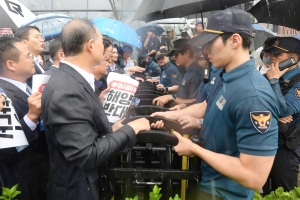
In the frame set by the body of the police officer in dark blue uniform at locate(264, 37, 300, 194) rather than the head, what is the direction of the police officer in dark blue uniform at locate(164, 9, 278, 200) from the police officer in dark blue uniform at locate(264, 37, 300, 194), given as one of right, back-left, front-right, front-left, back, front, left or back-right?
left

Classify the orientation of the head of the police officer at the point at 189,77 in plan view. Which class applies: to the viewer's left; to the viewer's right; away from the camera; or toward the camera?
to the viewer's left

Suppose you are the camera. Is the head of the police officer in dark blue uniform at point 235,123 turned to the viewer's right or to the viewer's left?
to the viewer's left

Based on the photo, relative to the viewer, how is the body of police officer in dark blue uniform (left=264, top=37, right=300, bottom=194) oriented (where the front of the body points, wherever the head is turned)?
to the viewer's left

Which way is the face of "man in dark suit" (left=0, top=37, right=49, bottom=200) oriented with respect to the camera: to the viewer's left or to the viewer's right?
to the viewer's right

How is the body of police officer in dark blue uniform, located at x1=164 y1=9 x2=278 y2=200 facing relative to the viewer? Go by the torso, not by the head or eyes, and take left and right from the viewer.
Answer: facing to the left of the viewer

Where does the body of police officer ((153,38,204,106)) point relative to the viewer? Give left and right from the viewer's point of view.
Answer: facing to the left of the viewer

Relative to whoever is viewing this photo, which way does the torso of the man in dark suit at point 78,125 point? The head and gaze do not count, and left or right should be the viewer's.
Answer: facing to the right of the viewer

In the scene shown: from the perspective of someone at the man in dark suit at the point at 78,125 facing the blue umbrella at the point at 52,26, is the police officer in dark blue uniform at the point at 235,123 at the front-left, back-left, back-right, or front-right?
back-right

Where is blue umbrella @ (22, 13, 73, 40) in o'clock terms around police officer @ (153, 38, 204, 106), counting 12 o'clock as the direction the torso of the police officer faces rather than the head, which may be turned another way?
The blue umbrella is roughly at 1 o'clock from the police officer.

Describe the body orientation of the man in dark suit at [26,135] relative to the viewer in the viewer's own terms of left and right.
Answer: facing to the right of the viewer

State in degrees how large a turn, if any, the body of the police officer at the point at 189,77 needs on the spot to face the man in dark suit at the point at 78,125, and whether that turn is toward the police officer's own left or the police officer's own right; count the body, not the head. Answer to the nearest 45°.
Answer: approximately 90° to the police officer's own left

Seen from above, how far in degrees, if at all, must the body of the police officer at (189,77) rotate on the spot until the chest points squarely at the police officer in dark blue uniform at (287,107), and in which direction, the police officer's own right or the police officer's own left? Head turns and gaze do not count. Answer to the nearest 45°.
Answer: approximately 135° to the police officer's own left

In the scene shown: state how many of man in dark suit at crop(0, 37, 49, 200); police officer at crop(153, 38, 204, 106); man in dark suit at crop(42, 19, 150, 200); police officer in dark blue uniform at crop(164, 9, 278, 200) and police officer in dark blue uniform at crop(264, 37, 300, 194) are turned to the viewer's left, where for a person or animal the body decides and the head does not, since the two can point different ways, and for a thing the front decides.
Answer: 3
